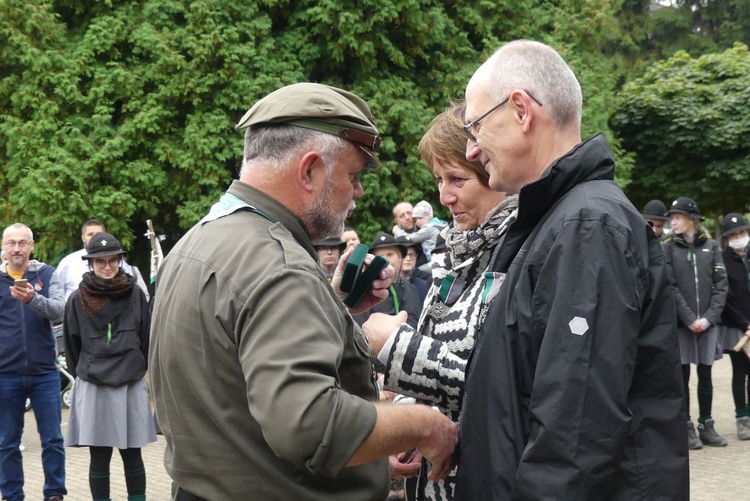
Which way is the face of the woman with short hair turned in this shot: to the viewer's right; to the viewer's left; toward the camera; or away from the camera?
to the viewer's left

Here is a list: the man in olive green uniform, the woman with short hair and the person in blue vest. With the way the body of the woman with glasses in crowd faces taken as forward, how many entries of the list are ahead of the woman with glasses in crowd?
2

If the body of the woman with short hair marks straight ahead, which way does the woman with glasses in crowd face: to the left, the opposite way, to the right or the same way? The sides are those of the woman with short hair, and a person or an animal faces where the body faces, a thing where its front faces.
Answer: to the left

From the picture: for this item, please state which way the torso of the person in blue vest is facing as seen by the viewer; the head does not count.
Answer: toward the camera

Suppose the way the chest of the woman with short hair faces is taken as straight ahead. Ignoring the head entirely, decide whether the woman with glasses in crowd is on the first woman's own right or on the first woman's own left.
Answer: on the first woman's own right

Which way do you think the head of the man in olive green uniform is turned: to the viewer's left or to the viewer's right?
to the viewer's right

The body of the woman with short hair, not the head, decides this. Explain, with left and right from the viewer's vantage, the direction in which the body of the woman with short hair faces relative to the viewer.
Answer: facing the viewer and to the left of the viewer

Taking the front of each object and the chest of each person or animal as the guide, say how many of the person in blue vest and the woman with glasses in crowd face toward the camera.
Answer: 2

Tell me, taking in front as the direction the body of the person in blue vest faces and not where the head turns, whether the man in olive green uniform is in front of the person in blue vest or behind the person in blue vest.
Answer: in front

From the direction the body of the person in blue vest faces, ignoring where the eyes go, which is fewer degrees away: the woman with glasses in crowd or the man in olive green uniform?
the man in olive green uniform

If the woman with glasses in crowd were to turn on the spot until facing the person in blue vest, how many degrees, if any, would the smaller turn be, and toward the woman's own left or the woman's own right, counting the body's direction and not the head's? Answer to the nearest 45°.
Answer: approximately 135° to the woman's own right

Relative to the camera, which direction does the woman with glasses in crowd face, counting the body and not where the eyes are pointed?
toward the camera

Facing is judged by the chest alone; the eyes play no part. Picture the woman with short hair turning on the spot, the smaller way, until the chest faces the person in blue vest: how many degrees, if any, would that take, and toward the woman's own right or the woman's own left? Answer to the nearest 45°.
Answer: approximately 90° to the woman's own right

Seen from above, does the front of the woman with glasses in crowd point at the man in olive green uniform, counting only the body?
yes

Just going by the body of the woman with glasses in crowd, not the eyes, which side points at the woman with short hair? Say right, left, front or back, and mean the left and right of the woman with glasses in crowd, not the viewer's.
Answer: front

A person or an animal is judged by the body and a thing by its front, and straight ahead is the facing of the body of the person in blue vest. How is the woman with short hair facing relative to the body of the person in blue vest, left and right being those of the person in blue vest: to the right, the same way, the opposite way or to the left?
to the right
